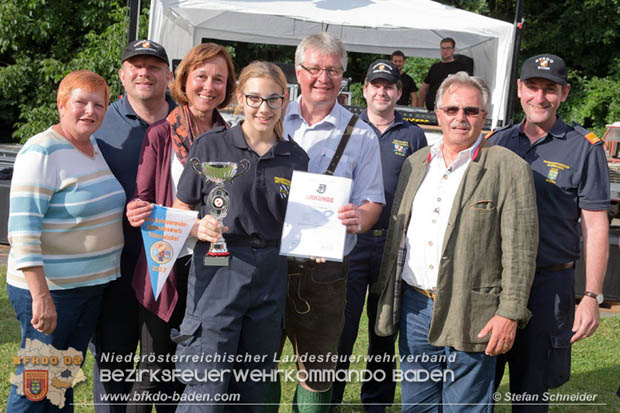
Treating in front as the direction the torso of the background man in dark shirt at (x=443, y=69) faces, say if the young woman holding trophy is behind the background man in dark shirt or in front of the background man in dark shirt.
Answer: in front

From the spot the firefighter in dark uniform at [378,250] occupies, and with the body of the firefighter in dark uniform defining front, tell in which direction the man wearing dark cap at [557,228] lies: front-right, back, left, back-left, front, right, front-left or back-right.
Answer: front-left

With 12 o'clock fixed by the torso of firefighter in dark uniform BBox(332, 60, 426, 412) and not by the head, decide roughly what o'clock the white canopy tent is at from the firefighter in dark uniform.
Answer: The white canopy tent is roughly at 6 o'clock from the firefighter in dark uniform.

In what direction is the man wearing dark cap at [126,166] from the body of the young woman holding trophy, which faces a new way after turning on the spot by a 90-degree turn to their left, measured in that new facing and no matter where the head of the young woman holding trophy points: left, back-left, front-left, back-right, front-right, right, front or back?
back-left

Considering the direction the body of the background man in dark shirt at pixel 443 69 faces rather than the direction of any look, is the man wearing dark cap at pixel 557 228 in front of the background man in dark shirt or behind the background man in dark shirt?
in front

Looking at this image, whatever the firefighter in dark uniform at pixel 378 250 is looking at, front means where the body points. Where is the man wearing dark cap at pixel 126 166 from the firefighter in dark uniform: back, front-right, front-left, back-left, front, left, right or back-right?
front-right

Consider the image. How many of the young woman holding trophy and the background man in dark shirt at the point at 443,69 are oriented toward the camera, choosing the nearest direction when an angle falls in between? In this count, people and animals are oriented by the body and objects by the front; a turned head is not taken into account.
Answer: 2

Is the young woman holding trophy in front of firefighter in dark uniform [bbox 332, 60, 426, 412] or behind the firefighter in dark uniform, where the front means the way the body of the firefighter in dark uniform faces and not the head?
in front

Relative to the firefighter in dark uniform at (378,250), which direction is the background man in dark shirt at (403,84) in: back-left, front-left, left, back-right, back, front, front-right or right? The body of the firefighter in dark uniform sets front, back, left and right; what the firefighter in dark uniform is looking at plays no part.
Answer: back

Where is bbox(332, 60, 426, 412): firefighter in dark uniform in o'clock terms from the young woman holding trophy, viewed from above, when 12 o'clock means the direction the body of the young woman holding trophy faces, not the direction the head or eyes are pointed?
The firefighter in dark uniform is roughly at 7 o'clock from the young woman holding trophy.
